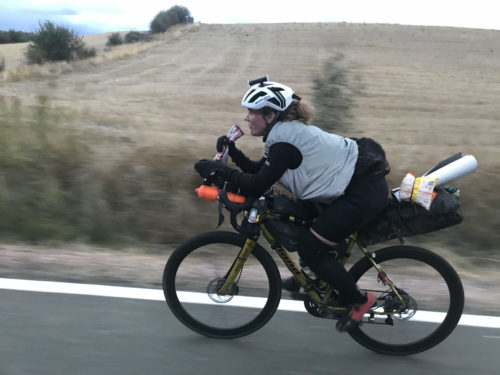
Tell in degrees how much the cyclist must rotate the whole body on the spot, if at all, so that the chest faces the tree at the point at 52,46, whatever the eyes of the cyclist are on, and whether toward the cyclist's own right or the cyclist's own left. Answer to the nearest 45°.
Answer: approximately 45° to the cyclist's own right

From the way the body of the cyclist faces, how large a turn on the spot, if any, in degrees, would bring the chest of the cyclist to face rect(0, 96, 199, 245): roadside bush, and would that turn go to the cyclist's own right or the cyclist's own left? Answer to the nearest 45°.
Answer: approximately 45° to the cyclist's own right

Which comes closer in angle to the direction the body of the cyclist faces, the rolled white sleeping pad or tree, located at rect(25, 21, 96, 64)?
the tree

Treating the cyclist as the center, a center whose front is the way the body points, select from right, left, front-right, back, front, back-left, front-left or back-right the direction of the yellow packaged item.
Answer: back

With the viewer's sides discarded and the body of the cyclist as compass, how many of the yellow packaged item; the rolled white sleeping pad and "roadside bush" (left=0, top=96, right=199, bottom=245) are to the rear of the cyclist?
2

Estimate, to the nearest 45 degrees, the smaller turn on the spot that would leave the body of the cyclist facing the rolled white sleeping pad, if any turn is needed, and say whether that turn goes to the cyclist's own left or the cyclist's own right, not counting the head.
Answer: approximately 180°

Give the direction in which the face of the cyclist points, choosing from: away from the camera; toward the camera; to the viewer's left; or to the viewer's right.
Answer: to the viewer's left

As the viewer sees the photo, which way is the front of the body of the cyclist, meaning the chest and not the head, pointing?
to the viewer's left

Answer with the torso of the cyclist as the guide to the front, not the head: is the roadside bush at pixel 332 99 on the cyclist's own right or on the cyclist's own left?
on the cyclist's own right
